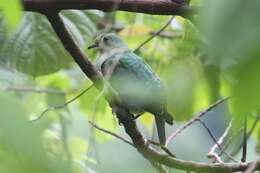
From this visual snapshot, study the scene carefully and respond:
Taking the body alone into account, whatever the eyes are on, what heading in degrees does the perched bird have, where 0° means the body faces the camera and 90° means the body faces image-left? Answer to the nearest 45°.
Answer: approximately 90°

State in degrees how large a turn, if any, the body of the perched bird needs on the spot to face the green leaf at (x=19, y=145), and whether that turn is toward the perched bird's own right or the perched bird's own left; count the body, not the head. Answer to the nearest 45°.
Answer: approximately 90° to the perched bird's own left

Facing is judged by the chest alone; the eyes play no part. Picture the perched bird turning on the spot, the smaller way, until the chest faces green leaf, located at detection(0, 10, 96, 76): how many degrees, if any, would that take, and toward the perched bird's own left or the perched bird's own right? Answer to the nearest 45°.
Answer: approximately 45° to the perched bird's own right
